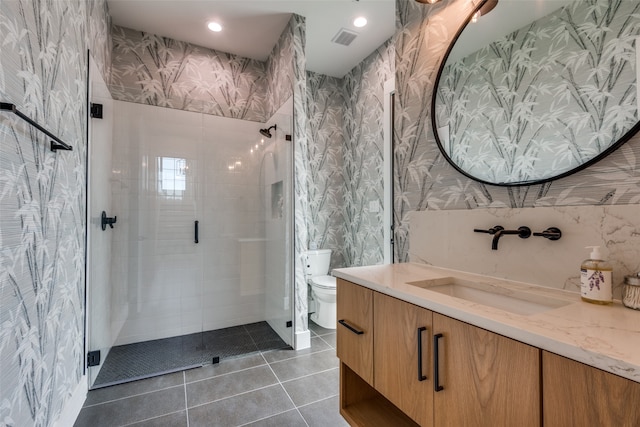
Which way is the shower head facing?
to the viewer's left

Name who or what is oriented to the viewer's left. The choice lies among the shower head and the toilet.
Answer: the shower head

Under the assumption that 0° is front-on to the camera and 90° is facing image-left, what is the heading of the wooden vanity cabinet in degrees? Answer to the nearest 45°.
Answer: approximately 45°

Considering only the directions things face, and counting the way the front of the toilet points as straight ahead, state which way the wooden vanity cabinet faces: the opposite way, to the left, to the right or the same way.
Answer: to the right

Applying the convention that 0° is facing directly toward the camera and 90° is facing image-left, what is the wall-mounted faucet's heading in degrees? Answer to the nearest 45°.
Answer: approximately 45°

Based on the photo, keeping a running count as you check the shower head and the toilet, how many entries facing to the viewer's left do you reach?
1
